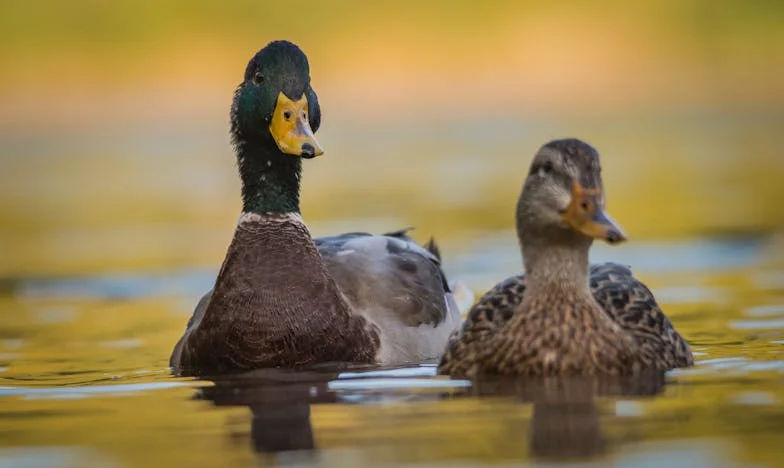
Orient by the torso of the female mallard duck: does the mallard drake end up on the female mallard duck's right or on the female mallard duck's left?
on the female mallard duck's right

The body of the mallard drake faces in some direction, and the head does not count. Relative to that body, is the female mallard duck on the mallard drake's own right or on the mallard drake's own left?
on the mallard drake's own left

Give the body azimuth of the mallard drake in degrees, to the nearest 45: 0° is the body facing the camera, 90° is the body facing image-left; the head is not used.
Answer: approximately 45°

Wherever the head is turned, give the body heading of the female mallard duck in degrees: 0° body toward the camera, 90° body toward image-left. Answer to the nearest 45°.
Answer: approximately 0°
